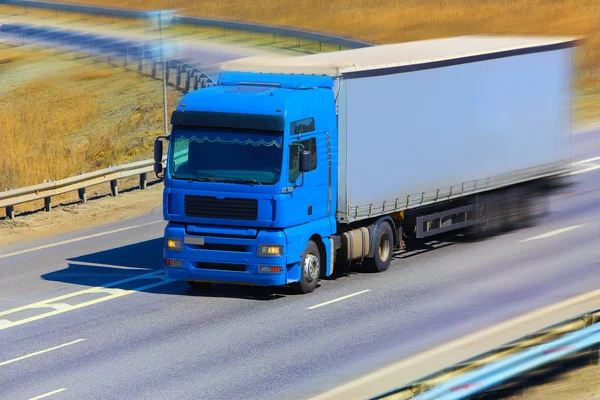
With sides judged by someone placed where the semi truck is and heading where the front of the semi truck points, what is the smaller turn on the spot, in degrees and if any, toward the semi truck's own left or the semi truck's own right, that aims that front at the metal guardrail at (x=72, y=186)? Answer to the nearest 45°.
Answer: approximately 90° to the semi truck's own right

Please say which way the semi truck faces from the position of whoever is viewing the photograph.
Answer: facing the viewer and to the left of the viewer

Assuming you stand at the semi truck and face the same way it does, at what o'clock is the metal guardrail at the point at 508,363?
The metal guardrail is roughly at 10 o'clock from the semi truck.

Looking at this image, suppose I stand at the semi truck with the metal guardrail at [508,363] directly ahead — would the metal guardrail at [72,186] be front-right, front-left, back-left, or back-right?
back-right
